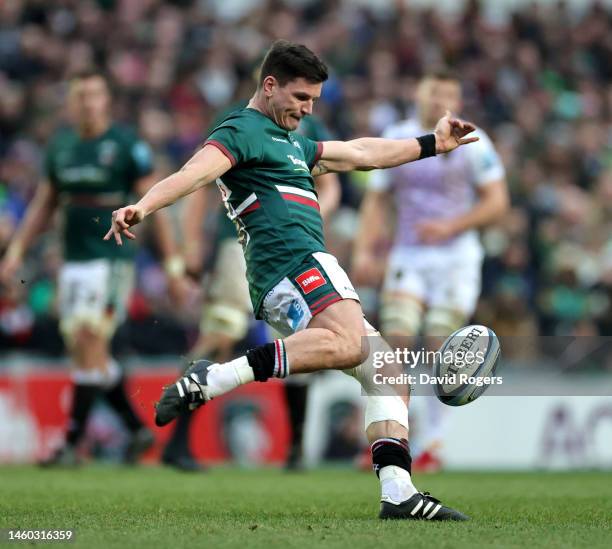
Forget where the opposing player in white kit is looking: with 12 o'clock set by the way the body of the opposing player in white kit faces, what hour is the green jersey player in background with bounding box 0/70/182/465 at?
The green jersey player in background is roughly at 3 o'clock from the opposing player in white kit.

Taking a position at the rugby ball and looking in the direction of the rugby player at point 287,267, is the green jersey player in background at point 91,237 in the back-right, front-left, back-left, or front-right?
front-right

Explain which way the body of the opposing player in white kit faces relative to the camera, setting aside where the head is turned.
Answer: toward the camera

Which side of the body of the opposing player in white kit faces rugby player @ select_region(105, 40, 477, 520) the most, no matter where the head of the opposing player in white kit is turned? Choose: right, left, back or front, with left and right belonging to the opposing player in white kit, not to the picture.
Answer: front

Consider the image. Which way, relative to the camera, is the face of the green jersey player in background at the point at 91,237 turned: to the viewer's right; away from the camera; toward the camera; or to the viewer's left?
toward the camera

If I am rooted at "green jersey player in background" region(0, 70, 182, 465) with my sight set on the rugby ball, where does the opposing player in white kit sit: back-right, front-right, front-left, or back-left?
front-left

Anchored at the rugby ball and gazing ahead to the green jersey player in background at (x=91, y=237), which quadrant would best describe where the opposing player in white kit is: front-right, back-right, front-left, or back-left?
front-right

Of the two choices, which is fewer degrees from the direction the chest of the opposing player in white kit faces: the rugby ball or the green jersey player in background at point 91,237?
the rugby ball

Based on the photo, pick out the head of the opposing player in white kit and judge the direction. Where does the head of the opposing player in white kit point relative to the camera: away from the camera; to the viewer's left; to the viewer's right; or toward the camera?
toward the camera

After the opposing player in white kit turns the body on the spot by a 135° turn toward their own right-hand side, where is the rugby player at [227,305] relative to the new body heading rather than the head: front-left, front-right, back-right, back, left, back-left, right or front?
front-left

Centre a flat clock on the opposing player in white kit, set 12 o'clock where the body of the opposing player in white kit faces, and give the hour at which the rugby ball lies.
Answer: The rugby ball is roughly at 12 o'clock from the opposing player in white kit.
